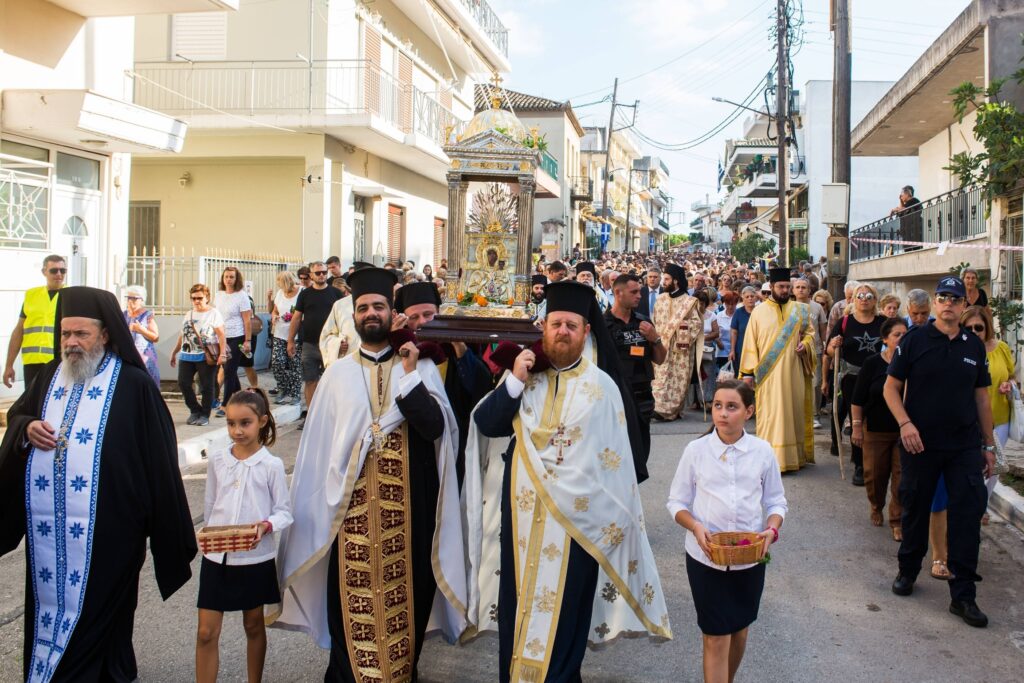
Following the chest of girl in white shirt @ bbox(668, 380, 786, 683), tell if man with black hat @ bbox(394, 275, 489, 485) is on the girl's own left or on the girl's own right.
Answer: on the girl's own right

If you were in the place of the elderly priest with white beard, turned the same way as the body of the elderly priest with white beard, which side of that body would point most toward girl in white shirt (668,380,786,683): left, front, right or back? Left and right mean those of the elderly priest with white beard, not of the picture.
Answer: left

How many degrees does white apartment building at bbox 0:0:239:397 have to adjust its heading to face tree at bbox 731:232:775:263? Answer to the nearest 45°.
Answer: approximately 90° to its left

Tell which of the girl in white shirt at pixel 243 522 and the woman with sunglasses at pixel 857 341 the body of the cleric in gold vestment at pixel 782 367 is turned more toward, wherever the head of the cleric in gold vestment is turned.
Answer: the girl in white shirt

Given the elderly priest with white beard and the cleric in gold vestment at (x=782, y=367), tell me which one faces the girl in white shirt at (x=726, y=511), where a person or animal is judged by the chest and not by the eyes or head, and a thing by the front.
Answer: the cleric in gold vestment

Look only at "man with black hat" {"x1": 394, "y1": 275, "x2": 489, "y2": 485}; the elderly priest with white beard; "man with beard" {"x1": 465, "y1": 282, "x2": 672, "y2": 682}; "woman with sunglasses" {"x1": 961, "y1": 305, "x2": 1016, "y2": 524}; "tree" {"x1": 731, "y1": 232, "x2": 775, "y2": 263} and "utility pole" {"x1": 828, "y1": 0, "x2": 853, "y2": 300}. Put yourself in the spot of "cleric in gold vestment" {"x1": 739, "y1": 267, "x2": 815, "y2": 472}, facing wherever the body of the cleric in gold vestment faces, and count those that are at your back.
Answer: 2
